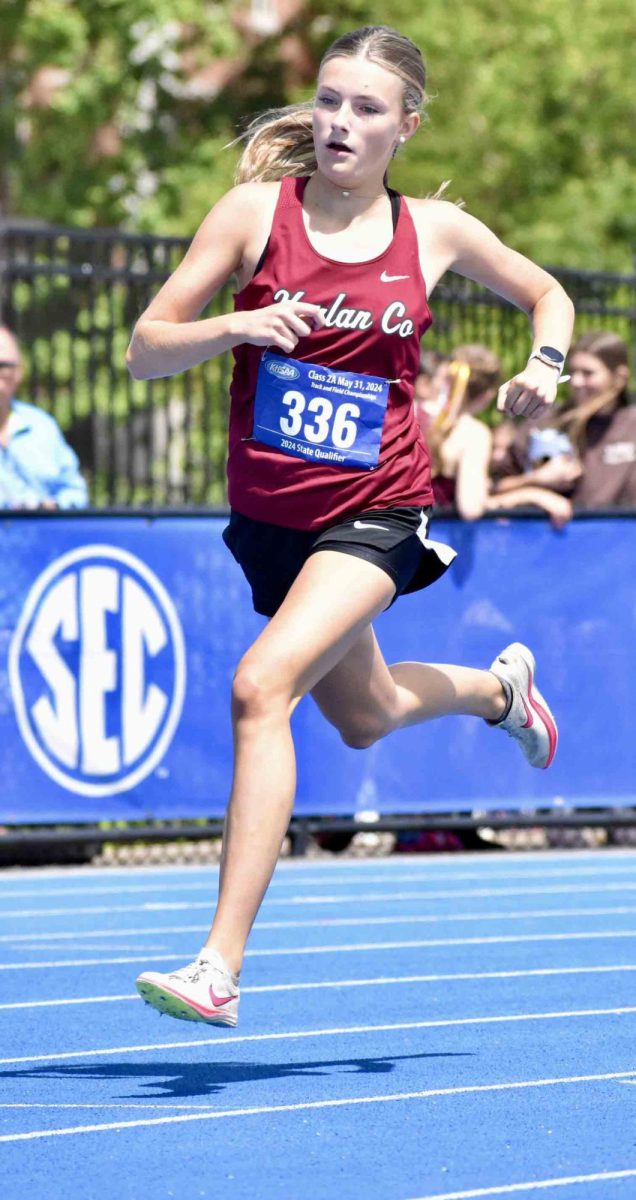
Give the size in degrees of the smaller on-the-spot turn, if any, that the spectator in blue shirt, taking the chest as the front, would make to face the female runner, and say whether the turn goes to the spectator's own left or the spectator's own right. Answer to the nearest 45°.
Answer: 0° — they already face them

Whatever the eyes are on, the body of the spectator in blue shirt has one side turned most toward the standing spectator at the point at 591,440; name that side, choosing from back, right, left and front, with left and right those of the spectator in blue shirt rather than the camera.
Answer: left

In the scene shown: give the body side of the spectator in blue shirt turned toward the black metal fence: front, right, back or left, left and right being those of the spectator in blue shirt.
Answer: back

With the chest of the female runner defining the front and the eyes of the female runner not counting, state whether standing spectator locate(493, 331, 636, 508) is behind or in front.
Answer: behind

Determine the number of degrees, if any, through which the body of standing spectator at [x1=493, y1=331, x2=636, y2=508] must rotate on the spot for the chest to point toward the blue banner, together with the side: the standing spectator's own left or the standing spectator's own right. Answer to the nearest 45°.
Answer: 0° — they already face it

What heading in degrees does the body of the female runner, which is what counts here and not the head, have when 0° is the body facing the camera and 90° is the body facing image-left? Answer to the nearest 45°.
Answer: approximately 45°
